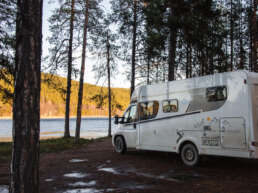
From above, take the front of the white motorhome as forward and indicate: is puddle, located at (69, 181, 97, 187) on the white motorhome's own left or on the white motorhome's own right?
on the white motorhome's own left
